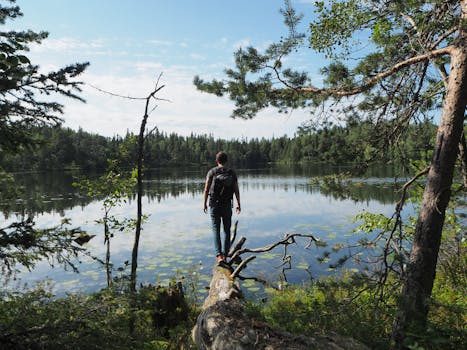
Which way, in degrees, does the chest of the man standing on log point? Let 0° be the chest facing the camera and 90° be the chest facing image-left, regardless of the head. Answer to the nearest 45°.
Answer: approximately 180°

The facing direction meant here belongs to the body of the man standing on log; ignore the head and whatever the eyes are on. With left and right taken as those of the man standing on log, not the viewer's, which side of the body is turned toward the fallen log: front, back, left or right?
back

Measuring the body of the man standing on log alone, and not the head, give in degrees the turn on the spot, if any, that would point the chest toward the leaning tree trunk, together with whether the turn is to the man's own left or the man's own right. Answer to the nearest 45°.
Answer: approximately 135° to the man's own right
